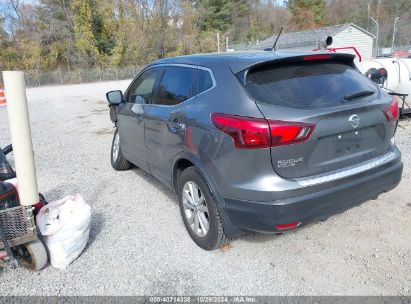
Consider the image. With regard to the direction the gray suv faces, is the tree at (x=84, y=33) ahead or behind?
ahead

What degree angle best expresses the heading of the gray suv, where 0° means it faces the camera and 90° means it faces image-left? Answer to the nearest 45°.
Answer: approximately 135°

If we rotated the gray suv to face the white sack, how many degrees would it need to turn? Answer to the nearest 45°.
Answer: approximately 45° to its left

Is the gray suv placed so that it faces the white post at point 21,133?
no

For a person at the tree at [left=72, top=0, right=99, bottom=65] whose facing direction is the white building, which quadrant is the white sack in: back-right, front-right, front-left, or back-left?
front-right

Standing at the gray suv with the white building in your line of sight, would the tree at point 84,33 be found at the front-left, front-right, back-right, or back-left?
front-left

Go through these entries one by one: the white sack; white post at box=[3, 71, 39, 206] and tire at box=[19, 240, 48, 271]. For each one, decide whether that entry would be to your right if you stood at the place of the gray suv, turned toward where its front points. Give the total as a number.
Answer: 0

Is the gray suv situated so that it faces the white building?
no

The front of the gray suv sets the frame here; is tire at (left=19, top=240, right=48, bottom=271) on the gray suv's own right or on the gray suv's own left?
on the gray suv's own left
